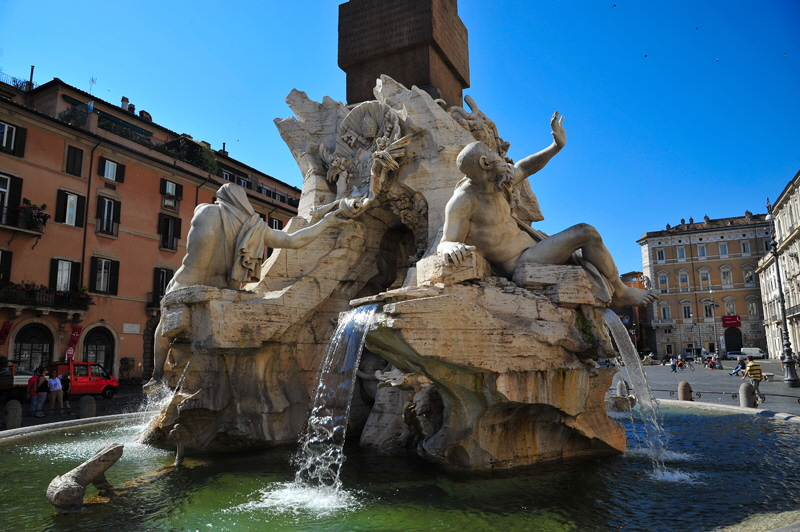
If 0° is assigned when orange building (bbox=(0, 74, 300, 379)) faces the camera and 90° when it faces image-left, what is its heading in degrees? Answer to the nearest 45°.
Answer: approximately 315°

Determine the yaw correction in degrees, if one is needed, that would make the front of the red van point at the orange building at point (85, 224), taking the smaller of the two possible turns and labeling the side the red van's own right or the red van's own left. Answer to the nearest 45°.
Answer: approximately 90° to the red van's own left

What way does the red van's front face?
to the viewer's right

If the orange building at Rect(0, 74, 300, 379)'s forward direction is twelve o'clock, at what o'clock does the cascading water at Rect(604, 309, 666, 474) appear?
The cascading water is roughly at 1 o'clock from the orange building.

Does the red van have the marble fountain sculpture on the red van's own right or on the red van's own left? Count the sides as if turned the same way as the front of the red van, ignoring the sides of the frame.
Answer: on the red van's own right

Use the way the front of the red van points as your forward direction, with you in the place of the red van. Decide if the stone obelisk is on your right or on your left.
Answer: on your right

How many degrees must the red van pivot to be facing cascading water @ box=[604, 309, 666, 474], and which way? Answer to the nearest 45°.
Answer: approximately 90° to its right
